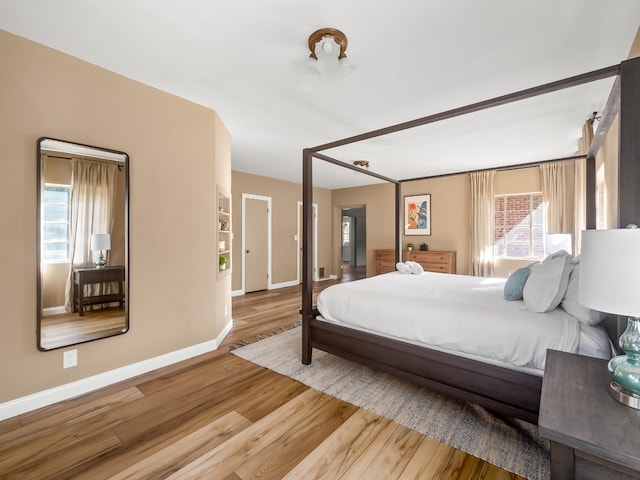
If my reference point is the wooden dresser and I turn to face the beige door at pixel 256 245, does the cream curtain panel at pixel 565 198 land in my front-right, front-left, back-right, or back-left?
back-left

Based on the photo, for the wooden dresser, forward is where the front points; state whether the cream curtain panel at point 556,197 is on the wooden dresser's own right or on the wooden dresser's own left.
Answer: on the wooden dresser's own left

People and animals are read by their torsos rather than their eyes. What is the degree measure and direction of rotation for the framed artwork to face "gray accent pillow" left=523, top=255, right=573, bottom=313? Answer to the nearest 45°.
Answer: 0° — it already faces it

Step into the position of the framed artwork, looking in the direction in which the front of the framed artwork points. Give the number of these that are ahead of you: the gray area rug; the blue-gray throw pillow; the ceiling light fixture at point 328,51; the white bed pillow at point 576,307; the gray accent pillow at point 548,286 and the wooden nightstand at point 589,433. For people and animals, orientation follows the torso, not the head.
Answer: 6

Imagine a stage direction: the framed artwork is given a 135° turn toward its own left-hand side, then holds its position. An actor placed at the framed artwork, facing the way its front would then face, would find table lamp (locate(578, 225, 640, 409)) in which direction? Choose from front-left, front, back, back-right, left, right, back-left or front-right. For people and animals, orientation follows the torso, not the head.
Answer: back-right

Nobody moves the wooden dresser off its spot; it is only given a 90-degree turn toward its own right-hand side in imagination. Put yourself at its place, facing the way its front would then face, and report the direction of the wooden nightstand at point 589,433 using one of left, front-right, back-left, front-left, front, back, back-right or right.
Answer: left

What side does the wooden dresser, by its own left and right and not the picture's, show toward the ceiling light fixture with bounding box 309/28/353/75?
front

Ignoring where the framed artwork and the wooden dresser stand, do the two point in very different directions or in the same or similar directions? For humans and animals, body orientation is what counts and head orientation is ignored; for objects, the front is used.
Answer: same or similar directions

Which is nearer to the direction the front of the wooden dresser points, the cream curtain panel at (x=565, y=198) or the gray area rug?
the gray area rug

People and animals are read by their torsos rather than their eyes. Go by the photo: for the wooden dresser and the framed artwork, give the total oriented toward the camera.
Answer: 2

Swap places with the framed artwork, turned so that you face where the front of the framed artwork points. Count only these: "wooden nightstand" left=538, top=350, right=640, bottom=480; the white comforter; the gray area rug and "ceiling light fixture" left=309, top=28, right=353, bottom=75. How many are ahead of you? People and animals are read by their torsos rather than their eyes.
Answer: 4

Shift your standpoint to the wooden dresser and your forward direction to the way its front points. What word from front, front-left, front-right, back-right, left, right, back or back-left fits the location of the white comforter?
front

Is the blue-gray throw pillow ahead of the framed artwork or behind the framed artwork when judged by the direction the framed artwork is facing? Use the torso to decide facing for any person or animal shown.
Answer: ahead

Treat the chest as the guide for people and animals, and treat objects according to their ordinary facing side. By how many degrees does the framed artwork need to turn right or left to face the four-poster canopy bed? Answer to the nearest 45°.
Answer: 0° — it already faces it

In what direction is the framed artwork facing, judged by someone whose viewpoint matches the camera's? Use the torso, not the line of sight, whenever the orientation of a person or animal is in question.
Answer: facing the viewer

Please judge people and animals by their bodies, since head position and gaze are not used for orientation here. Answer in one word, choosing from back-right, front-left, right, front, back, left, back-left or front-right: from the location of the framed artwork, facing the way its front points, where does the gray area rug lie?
front

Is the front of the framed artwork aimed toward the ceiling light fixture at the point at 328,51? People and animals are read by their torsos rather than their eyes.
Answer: yes
